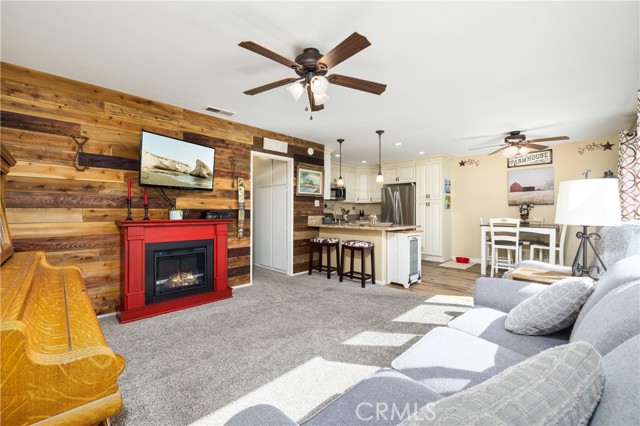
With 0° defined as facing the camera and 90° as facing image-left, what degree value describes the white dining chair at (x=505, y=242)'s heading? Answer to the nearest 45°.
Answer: approximately 180°

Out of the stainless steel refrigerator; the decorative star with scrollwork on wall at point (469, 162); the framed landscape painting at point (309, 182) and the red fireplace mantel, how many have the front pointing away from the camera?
0

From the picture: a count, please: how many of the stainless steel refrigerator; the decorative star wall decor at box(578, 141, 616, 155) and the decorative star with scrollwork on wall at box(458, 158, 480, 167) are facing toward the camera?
3

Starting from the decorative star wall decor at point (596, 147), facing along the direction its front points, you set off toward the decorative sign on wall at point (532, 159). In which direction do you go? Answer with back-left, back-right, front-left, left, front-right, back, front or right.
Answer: right

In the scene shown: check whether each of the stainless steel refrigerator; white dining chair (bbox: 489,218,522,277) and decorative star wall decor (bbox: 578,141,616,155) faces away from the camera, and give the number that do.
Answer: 1

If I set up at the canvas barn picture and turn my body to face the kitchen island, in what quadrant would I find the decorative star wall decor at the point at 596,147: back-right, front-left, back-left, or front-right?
back-left

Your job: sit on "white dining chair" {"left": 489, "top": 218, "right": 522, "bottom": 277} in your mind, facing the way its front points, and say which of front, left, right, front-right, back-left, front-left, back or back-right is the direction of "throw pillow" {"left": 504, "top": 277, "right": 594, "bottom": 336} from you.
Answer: back

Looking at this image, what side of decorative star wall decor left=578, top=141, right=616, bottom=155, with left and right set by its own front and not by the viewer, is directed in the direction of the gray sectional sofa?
front

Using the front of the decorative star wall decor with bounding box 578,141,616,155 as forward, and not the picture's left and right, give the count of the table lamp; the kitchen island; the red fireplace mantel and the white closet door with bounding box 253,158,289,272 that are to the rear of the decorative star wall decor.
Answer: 0

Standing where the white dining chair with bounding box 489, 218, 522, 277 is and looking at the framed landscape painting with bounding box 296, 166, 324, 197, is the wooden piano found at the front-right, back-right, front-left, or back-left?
front-left

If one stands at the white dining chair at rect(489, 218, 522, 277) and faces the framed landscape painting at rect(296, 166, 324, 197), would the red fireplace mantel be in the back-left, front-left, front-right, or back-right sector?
front-left

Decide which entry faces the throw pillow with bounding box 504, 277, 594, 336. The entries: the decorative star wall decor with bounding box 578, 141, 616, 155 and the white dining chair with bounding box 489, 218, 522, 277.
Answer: the decorative star wall decor

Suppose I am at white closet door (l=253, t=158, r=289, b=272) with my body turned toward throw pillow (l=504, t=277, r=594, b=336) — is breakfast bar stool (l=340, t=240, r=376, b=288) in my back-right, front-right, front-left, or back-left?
front-left

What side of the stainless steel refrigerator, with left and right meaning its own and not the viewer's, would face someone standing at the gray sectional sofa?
front

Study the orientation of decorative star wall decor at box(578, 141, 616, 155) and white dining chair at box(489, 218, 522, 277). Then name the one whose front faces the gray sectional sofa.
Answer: the decorative star wall decor

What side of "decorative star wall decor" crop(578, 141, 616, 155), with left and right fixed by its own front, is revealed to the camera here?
front

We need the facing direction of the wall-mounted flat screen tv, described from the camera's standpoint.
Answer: facing the viewer and to the right of the viewer

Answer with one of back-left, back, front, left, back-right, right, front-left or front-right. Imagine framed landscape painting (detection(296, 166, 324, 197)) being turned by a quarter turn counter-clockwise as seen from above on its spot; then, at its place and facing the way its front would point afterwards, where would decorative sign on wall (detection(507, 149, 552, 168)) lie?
front-right

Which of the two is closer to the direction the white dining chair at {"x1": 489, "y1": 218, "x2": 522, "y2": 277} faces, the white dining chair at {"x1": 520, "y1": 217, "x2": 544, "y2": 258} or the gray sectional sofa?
the white dining chair

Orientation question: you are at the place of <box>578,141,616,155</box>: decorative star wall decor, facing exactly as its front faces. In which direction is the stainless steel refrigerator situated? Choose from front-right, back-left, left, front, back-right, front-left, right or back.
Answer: right

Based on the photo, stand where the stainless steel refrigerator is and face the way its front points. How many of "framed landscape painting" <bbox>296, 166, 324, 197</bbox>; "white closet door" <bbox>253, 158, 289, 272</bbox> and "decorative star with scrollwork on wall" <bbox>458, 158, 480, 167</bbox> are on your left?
1
